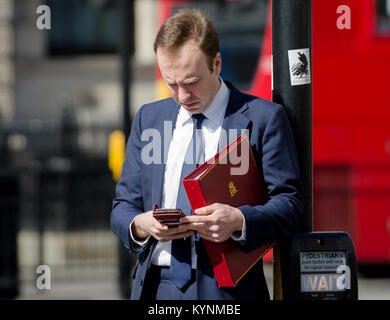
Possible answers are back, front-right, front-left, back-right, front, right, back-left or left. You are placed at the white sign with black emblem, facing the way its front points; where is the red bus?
back

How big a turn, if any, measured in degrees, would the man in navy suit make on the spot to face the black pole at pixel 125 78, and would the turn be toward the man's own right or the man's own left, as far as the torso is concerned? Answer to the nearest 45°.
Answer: approximately 135° to the man's own right

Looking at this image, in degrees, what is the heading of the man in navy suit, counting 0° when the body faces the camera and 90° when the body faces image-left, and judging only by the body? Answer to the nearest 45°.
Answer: approximately 45°

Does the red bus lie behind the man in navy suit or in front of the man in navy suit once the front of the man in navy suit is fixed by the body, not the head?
behind

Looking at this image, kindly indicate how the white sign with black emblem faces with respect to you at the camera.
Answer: facing the viewer

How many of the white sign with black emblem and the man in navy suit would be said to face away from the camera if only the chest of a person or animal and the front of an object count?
0
